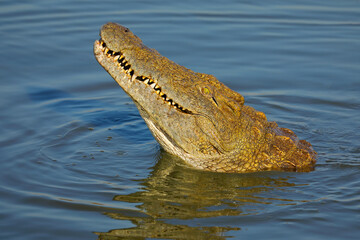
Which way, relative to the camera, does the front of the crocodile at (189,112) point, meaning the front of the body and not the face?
to the viewer's left
